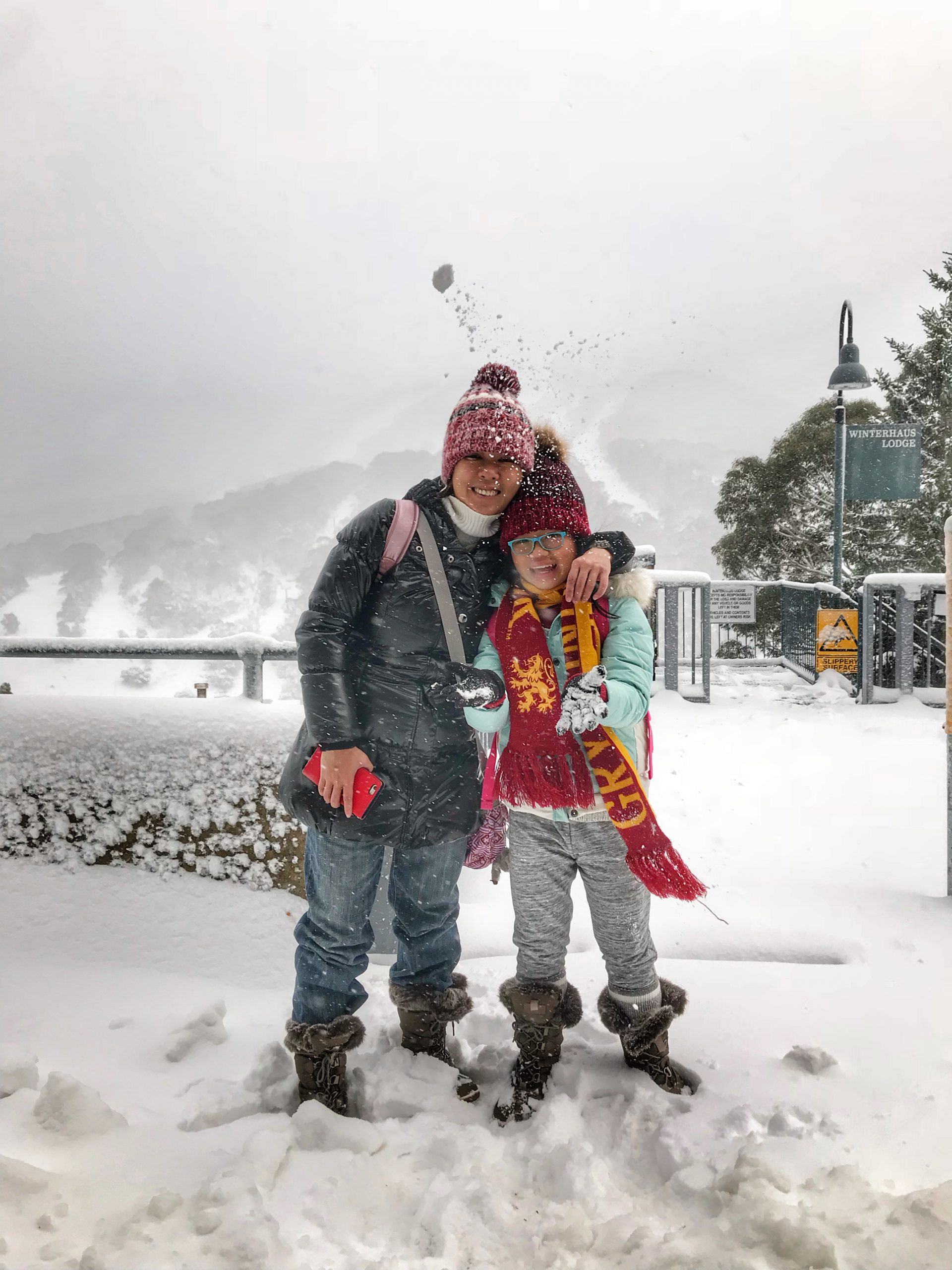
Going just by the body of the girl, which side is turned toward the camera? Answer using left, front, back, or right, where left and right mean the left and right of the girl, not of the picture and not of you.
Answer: front

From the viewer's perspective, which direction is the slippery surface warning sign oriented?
toward the camera

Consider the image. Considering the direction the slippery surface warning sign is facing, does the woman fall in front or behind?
in front

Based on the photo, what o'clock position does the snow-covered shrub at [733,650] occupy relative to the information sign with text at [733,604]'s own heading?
The snow-covered shrub is roughly at 6 o'clock from the information sign with text.

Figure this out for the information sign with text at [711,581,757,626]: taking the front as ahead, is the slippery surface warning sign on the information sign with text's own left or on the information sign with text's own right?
on the information sign with text's own left

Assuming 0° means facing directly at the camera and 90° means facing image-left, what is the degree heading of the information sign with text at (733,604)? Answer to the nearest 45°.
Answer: approximately 0°

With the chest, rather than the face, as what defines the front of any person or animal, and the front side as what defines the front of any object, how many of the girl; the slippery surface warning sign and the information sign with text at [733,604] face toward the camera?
3

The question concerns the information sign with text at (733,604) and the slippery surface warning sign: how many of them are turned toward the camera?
2

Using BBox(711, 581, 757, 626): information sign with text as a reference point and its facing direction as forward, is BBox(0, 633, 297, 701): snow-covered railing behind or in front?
in front
